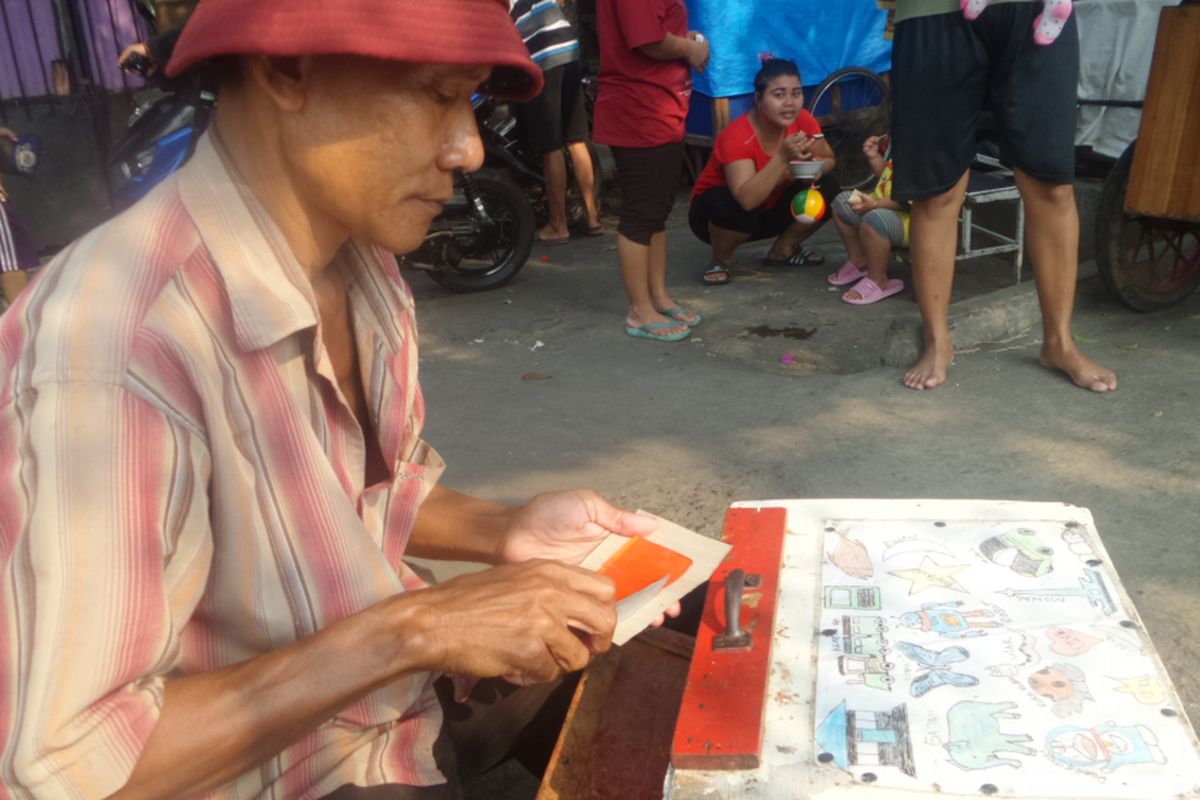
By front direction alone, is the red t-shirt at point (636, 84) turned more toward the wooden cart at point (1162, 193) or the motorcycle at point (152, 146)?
the wooden cart

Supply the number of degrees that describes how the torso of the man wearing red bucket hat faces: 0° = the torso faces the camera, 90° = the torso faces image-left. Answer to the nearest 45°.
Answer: approximately 315°

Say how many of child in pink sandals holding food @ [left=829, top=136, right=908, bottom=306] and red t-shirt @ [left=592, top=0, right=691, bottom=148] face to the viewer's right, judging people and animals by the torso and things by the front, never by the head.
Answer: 1

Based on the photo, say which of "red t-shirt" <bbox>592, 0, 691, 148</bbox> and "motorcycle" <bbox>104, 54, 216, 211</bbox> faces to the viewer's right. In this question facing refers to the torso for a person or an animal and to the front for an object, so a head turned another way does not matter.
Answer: the red t-shirt

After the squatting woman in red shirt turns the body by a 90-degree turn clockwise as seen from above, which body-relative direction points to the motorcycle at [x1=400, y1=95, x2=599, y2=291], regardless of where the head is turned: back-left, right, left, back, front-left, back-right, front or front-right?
front-right

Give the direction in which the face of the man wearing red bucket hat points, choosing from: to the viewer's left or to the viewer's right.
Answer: to the viewer's right

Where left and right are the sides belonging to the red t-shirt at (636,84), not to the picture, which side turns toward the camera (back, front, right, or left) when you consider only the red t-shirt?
right

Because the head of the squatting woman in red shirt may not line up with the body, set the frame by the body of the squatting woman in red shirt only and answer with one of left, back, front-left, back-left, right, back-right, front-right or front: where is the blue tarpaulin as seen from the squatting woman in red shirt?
back-left

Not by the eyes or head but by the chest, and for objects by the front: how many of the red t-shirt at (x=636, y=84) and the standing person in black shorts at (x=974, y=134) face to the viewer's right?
1
